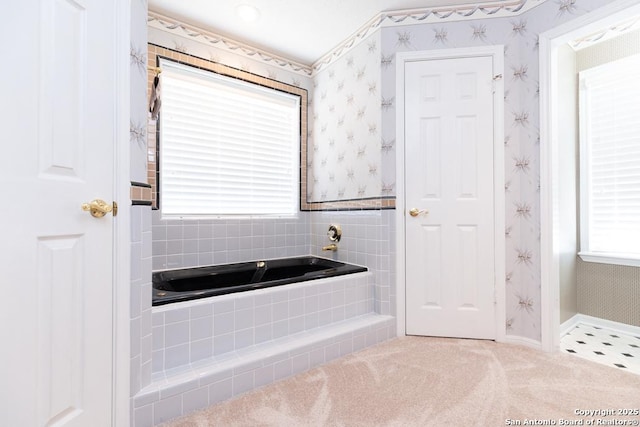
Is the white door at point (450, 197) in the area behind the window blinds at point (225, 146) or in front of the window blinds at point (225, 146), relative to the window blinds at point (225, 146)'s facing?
in front

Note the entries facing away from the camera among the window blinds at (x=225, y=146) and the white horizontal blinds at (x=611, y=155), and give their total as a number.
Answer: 0

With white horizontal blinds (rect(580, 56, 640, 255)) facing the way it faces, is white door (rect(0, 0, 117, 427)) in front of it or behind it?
in front

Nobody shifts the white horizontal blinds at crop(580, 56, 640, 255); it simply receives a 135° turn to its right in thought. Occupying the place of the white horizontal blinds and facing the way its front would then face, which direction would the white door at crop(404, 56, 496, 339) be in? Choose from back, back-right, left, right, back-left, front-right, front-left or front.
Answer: back-left

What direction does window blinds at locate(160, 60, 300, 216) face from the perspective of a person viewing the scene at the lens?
facing the viewer and to the right of the viewer

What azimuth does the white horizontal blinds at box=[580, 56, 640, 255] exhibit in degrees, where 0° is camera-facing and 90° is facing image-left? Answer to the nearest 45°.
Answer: approximately 45°

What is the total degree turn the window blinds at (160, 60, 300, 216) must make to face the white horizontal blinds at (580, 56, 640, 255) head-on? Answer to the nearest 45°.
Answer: approximately 45° to its left

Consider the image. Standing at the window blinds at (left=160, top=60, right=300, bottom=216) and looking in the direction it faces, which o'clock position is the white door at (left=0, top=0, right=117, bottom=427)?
The white door is roughly at 2 o'clock from the window blinds.
